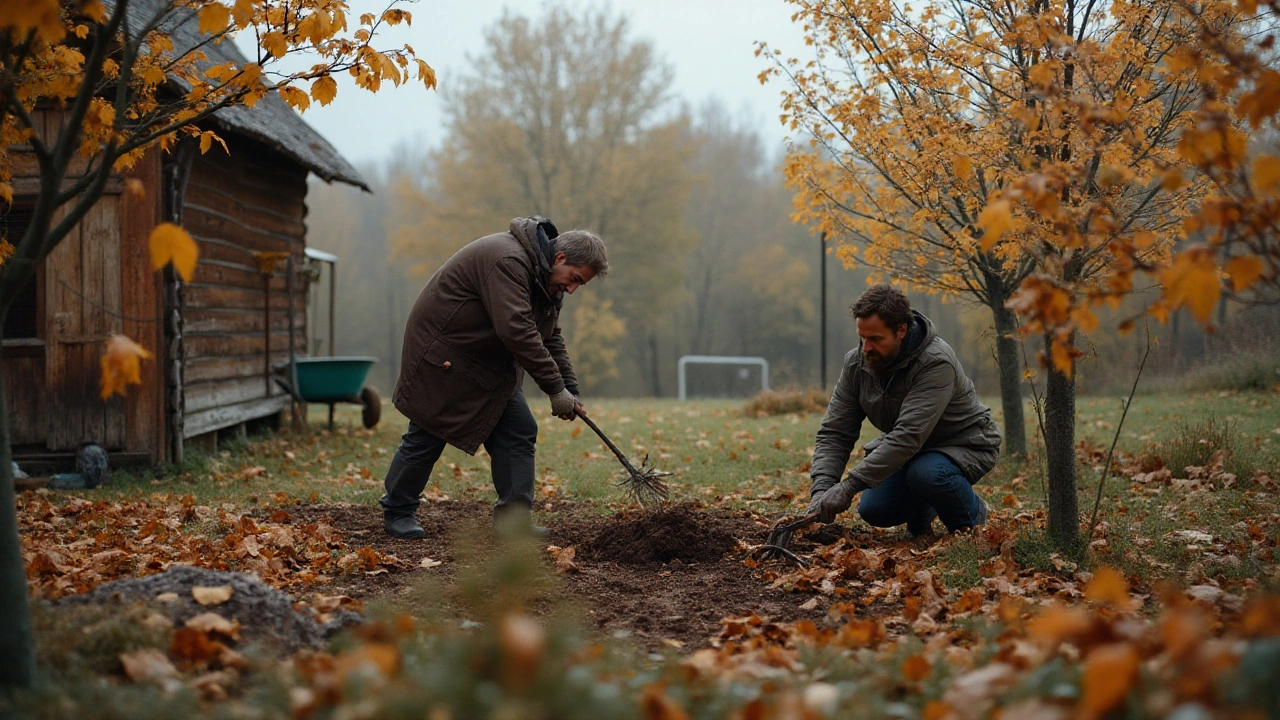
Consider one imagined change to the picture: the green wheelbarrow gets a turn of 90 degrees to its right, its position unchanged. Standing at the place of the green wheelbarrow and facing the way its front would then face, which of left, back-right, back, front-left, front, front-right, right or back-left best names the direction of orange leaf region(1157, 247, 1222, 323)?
front

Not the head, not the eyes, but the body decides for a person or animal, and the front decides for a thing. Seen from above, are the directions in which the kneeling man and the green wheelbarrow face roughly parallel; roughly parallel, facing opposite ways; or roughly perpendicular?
roughly parallel, facing opposite ways

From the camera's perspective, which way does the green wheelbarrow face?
to the viewer's right

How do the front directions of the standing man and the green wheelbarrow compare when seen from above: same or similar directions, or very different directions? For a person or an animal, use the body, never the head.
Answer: same or similar directions

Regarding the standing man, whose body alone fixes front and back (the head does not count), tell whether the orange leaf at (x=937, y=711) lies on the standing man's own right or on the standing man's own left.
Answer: on the standing man's own right

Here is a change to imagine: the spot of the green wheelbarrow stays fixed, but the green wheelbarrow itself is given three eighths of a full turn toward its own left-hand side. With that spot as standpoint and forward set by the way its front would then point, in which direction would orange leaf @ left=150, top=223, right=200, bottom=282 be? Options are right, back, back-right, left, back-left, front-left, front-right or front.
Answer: back-left

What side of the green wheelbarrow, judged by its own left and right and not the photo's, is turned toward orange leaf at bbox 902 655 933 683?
right

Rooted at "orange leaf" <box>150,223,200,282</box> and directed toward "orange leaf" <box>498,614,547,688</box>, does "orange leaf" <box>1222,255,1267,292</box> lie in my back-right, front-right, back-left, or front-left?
front-left

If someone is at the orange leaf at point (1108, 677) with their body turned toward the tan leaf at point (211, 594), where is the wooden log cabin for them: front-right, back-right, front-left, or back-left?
front-right

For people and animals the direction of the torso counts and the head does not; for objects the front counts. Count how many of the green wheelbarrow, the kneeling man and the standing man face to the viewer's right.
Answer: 2

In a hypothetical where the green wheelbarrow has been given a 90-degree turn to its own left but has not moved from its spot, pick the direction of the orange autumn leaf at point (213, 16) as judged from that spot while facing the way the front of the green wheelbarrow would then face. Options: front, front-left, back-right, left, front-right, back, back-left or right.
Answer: back

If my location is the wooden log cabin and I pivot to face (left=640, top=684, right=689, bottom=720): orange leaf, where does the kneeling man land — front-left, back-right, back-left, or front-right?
front-left

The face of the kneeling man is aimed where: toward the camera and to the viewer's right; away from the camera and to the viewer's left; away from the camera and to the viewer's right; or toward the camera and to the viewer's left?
toward the camera and to the viewer's left

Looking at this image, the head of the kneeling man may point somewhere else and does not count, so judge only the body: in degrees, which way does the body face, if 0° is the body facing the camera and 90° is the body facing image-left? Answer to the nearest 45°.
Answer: approximately 45°

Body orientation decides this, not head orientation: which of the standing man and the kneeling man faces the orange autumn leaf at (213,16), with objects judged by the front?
the kneeling man

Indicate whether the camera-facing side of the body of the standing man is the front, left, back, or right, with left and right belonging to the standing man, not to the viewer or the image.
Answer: right

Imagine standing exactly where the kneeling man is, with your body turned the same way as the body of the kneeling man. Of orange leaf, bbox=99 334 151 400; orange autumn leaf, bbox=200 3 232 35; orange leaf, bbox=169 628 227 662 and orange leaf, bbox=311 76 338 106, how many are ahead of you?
4

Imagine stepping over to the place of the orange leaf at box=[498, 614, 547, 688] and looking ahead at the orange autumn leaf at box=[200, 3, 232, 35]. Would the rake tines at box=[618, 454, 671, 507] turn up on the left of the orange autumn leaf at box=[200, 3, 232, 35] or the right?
right
